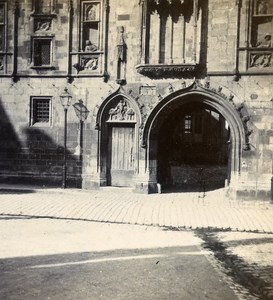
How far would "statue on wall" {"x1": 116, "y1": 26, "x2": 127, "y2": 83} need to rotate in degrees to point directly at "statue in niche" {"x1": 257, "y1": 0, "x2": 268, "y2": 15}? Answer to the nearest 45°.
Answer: approximately 90° to its left

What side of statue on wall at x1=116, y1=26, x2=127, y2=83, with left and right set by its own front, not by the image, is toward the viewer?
front
